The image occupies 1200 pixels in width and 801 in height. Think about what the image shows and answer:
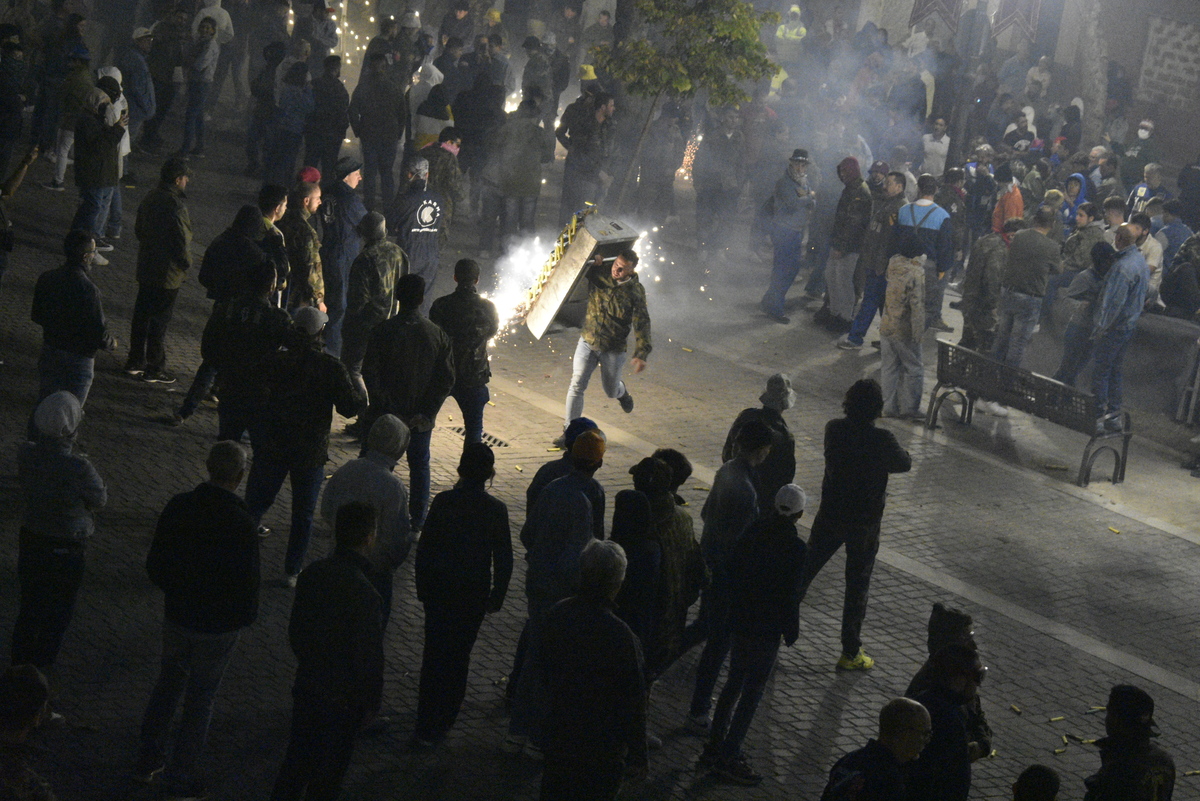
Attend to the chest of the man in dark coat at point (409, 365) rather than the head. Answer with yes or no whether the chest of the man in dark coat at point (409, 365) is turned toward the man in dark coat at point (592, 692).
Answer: no

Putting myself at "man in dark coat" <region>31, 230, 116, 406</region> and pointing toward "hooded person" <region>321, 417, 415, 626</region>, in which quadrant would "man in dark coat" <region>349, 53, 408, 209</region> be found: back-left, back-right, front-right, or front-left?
back-left

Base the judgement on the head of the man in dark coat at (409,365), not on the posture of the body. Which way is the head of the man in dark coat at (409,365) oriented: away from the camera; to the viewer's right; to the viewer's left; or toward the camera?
away from the camera

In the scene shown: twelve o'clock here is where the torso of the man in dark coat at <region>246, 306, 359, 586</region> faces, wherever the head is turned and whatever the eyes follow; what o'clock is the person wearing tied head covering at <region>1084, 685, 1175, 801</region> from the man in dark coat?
The person wearing tied head covering is roughly at 3 o'clock from the man in dark coat.

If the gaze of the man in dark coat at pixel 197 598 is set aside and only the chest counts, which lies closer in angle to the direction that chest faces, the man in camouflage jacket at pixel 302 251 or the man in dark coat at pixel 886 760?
the man in camouflage jacket

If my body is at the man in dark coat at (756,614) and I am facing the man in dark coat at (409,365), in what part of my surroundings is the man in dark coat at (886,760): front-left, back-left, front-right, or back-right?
back-left

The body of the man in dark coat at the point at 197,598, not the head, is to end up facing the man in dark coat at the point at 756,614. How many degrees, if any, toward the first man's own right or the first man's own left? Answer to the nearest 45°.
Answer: approximately 45° to the first man's own right

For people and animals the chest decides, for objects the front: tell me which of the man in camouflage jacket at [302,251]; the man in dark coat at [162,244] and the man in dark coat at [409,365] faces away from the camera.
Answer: the man in dark coat at [409,365]

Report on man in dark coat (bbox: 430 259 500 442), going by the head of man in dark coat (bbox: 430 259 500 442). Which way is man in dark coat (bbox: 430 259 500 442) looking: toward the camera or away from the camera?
away from the camera

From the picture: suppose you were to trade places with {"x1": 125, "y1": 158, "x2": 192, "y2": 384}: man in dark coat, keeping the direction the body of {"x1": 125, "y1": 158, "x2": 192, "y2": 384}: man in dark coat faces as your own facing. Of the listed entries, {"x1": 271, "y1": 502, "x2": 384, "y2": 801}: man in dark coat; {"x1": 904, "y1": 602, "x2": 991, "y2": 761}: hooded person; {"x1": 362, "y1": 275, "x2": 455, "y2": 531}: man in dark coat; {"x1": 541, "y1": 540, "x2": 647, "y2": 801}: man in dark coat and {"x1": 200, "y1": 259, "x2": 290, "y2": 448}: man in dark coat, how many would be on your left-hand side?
0

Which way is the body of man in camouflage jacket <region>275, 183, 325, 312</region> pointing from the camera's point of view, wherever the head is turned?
to the viewer's right

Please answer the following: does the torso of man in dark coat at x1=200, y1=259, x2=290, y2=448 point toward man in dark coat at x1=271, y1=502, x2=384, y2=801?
no

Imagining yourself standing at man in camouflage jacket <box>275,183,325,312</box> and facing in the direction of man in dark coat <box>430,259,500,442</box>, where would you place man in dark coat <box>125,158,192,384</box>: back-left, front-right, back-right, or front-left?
back-right

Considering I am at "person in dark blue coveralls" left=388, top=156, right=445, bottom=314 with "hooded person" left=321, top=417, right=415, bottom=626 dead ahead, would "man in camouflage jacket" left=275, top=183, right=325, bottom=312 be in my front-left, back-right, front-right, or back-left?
front-right

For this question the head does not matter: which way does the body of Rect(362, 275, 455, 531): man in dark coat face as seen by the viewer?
away from the camera

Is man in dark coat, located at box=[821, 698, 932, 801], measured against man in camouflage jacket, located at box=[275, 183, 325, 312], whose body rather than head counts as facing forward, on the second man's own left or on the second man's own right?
on the second man's own right

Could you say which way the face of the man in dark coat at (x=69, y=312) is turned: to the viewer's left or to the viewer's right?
to the viewer's right
